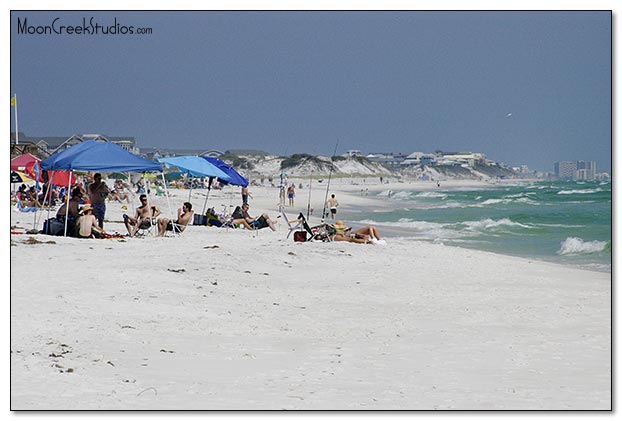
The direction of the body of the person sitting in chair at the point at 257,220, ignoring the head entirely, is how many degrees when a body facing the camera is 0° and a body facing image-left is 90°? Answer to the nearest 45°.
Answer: approximately 270°

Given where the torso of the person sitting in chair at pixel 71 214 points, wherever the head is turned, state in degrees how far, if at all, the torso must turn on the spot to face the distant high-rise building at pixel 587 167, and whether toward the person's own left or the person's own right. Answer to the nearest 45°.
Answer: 0° — they already face it

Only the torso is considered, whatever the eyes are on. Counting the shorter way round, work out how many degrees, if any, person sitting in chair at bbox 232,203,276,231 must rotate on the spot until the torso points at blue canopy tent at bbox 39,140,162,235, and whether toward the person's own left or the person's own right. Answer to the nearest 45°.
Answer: approximately 135° to the person's own right

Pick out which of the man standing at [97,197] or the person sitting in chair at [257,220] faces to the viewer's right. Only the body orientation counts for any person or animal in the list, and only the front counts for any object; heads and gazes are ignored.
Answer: the person sitting in chair

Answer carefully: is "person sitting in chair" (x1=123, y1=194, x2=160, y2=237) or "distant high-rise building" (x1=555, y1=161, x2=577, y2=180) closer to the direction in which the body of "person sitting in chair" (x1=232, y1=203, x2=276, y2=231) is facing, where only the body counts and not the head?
the distant high-rise building

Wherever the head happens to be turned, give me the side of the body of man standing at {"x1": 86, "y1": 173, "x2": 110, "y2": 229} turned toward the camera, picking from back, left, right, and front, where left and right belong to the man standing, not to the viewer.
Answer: front

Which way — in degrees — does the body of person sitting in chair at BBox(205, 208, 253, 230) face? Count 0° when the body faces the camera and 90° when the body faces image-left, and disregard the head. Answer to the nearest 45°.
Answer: approximately 270°

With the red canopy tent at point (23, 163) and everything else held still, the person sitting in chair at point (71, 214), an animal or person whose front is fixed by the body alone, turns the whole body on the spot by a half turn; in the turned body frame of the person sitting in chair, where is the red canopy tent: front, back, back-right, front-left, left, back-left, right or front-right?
right

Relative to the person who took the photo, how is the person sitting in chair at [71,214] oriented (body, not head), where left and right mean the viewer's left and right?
facing to the right of the viewer

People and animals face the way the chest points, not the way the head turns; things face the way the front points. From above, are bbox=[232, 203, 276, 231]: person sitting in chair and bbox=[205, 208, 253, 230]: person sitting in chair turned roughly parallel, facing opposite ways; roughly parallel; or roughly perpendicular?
roughly parallel
